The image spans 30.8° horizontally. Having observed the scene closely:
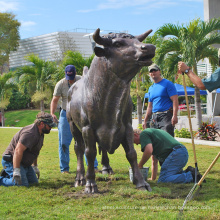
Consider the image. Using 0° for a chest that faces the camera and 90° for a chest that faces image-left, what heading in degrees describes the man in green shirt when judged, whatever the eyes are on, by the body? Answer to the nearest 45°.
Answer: approximately 90°

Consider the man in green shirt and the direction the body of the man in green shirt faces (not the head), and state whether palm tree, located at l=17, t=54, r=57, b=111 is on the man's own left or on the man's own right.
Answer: on the man's own right

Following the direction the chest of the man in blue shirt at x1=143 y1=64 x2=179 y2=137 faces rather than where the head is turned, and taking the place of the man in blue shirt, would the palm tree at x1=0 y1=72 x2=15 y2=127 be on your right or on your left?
on your right

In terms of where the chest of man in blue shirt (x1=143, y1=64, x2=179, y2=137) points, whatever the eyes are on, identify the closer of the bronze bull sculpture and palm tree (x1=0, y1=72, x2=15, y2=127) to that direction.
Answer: the bronze bull sculpture

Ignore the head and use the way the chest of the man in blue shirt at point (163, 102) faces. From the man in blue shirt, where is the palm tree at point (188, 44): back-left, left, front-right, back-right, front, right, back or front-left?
back-right

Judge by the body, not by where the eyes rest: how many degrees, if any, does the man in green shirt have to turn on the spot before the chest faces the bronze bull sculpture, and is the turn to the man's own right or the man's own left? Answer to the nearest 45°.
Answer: approximately 45° to the man's own left

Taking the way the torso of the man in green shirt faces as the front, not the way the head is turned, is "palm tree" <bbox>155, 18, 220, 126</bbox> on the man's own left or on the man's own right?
on the man's own right

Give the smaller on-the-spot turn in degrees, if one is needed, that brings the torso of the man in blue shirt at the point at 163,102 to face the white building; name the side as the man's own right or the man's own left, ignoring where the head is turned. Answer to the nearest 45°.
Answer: approximately 135° to the man's own right
